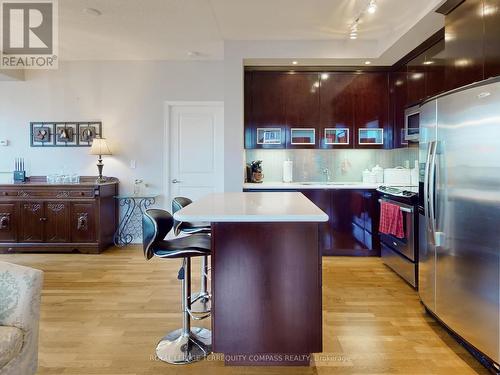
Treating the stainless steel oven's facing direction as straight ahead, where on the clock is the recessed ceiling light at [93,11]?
The recessed ceiling light is roughly at 1 o'clock from the stainless steel oven.

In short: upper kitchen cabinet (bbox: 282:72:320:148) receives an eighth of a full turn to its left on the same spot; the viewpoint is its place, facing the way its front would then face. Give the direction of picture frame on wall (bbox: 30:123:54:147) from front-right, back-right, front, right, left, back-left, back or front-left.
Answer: back-right

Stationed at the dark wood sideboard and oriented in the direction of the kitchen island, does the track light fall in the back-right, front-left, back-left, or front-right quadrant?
front-left

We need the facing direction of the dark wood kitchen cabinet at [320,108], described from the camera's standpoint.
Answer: facing the viewer

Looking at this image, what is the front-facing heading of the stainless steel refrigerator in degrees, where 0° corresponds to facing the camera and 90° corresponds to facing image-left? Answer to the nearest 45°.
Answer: approximately 45°

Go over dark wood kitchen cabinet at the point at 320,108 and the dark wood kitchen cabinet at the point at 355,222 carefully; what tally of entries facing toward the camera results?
2

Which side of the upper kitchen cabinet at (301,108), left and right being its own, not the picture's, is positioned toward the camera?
front

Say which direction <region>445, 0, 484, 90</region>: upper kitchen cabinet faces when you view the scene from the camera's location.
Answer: facing the viewer and to the left of the viewer

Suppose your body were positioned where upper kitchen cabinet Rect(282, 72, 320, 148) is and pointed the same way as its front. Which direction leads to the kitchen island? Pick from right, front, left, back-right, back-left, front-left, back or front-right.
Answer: front

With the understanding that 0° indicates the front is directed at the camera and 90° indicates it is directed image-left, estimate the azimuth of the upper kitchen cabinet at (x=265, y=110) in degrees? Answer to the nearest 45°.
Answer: approximately 0°
